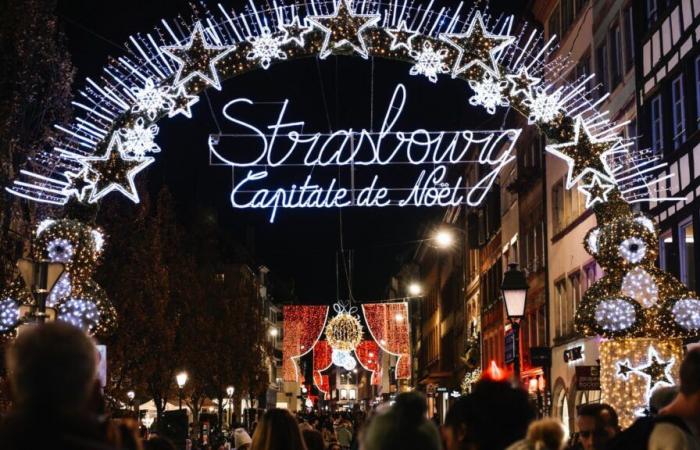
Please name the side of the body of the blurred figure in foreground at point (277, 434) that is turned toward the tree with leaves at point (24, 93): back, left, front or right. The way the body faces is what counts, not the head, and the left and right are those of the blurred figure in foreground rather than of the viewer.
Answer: front

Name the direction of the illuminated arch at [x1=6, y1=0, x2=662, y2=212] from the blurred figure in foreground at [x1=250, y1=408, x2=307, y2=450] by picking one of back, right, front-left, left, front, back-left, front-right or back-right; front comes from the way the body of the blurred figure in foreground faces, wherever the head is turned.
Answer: front

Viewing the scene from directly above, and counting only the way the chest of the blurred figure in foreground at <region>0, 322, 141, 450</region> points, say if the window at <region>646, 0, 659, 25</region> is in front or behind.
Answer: in front

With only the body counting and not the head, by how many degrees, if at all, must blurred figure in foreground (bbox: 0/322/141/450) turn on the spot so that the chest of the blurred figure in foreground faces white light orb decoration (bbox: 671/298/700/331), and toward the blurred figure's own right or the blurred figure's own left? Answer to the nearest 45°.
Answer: approximately 45° to the blurred figure's own right

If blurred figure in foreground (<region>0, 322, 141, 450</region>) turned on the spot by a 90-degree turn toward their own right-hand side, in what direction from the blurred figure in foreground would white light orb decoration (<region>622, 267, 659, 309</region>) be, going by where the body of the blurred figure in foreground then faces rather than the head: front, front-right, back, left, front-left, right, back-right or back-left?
front-left

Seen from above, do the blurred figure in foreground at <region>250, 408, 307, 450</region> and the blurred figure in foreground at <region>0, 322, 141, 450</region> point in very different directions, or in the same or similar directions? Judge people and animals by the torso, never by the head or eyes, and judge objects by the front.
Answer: same or similar directions

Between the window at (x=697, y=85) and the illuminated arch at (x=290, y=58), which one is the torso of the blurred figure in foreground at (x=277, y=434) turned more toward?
the illuminated arch

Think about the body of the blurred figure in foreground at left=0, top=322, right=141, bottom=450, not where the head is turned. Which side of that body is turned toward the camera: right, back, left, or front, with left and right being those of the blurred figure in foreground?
back

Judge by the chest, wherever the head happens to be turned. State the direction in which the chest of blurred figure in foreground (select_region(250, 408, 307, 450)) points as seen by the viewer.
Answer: away from the camera

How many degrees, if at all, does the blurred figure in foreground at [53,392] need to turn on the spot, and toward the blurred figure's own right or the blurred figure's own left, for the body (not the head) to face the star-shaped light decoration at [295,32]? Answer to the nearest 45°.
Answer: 0° — they already face it

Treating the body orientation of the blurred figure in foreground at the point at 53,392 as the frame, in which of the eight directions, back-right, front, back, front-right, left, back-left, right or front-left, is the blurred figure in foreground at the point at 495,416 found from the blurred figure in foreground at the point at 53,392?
front-right

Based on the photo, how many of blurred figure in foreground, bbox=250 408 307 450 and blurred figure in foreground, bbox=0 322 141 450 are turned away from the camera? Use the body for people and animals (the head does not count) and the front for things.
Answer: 2

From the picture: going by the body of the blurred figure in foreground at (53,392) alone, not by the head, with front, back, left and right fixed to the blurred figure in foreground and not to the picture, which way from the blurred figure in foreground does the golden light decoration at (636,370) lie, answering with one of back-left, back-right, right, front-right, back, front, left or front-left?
front-right

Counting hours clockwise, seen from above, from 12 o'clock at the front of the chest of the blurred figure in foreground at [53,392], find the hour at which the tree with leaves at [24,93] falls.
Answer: The tree with leaves is roughly at 12 o'clock from the blurred figure in foreground.

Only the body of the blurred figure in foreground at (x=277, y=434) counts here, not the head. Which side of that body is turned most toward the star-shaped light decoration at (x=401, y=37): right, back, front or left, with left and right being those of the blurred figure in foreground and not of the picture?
front
